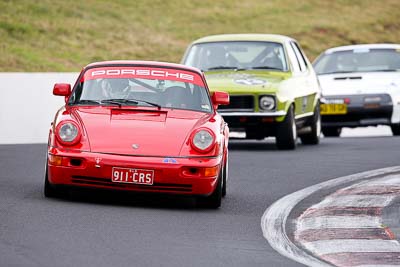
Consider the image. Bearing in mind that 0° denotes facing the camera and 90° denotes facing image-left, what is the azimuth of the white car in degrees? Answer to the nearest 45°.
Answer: approximately 45°

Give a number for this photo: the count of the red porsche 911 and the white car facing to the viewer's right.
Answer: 0

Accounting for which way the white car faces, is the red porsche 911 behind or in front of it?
in front
